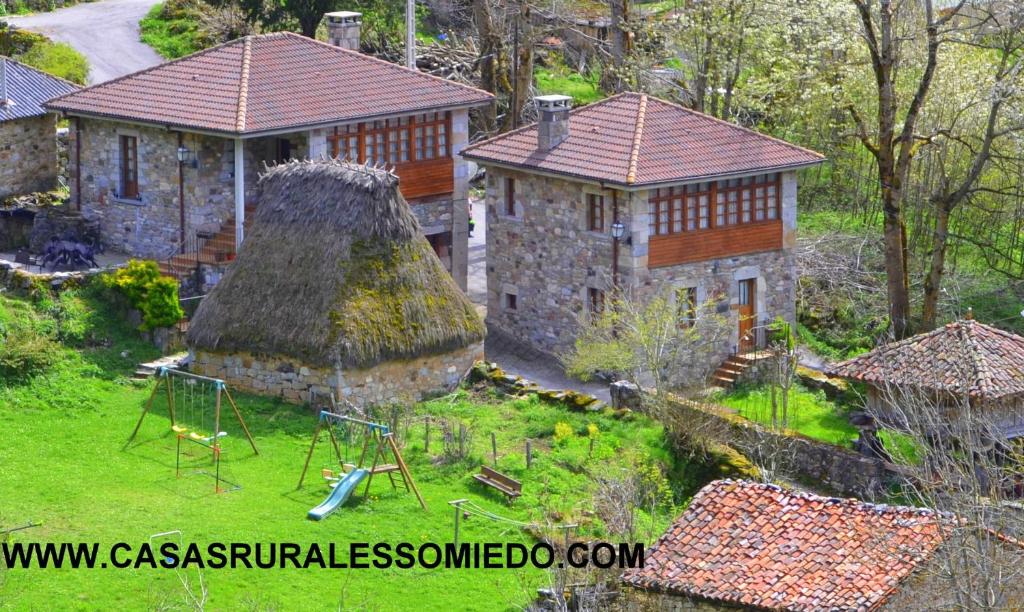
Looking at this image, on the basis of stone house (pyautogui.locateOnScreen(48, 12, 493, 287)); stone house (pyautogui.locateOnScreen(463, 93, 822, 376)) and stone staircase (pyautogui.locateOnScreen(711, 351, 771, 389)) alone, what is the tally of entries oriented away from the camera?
0

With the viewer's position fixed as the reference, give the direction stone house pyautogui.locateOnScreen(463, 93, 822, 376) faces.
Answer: facing the viewer and to the right of the viewer

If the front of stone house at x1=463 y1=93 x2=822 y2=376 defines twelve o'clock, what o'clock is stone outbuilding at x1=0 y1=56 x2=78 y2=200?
The stone outbuilding is roughly at 5 o'clock from the stone house.

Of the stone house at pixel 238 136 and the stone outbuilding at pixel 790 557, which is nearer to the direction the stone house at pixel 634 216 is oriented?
the stone outbuilding

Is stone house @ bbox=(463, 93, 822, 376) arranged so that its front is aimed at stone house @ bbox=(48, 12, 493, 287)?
no

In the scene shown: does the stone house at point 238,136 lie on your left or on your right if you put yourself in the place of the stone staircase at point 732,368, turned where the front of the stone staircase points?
on your right

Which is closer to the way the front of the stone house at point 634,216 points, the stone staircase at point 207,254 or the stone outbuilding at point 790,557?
the stone outbuilding

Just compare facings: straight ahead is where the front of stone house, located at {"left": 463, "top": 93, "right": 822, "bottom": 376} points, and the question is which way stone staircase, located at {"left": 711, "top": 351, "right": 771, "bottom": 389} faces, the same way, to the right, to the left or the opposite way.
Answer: to the right

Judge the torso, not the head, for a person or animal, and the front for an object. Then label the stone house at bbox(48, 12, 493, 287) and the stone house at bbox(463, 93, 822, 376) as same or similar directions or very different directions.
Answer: same or similar directions

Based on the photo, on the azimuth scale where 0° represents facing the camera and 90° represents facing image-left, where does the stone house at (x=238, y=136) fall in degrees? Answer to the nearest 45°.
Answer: approximately 315°

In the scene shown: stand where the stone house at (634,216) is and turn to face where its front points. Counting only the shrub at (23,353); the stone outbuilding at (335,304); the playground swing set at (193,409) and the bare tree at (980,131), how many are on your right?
3

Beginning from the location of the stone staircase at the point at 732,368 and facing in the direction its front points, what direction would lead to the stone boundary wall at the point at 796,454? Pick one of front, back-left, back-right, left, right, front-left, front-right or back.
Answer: front-left

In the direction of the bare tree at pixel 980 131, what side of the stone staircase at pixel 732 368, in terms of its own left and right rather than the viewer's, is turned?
back

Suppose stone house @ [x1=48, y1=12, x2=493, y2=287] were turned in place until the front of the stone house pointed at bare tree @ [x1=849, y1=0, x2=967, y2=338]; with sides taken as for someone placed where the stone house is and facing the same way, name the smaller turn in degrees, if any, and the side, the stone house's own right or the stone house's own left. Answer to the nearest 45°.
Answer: approximately 45° to the stone house's own left

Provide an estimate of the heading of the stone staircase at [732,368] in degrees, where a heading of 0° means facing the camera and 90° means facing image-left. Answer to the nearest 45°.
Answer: approximately 45°
